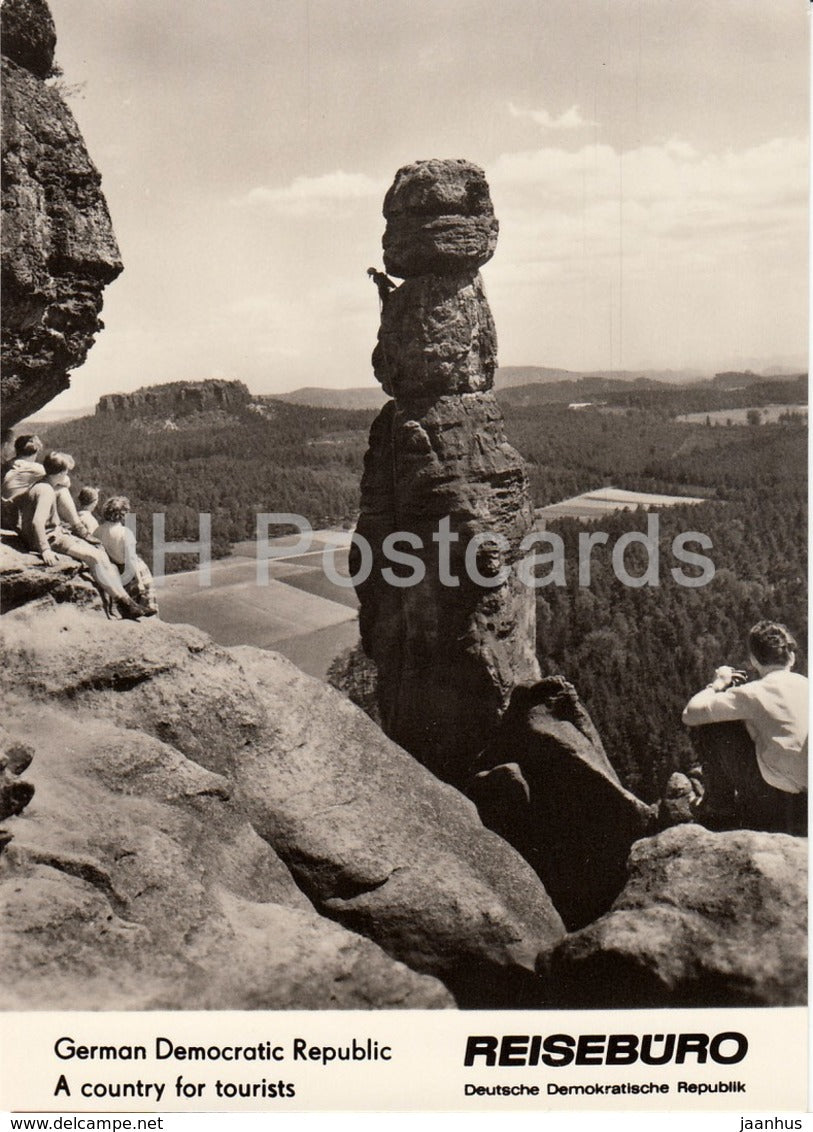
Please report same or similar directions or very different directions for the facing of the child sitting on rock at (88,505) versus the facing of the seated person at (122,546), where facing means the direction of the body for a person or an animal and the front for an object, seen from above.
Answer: same or similar directions

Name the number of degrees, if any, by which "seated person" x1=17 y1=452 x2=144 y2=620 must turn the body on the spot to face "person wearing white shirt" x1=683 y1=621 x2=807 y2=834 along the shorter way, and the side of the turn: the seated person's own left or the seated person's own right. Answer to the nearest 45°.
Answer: approximately 45° to the seated person's own right

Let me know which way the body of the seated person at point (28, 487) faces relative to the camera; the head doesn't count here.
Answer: to the viewer's right

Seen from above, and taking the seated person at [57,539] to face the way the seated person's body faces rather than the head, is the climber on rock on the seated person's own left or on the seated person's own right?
on the seated person's own left

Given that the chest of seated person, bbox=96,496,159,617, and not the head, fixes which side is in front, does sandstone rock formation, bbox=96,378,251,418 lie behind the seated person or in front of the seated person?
in front

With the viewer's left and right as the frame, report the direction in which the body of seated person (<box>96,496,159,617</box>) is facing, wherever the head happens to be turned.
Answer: facing away from the viewer and to the right of the viewer

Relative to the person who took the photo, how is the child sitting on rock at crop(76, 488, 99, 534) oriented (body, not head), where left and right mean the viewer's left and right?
facing away from the viewer and to the right of the viewer

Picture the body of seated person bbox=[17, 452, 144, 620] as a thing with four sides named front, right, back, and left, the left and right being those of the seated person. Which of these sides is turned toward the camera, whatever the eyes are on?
right

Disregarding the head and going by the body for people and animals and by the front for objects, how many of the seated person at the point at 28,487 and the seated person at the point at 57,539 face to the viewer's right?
2

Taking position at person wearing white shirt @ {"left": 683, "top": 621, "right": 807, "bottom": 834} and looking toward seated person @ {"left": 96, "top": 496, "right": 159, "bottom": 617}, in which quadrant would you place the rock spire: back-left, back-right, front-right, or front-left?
front-right

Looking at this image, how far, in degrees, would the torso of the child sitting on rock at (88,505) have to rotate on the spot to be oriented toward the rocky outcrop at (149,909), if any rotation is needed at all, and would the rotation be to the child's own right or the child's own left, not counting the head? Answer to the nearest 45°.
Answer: approximately 135° to the child's own right

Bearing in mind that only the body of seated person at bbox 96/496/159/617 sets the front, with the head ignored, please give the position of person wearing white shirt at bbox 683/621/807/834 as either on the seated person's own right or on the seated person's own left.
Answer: on the seated person's own right

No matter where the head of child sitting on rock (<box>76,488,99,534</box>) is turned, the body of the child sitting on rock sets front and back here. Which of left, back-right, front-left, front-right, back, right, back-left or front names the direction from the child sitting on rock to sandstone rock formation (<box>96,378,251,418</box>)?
front-left
